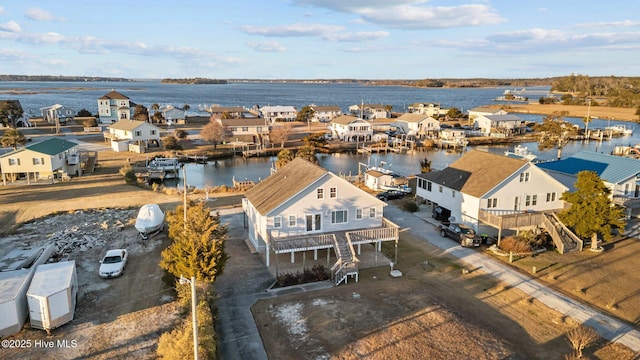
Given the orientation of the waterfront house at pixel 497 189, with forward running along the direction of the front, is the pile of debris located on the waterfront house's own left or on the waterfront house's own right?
on the waterfront house's own right

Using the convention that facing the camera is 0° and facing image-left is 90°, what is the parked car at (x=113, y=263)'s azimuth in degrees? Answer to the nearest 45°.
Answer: approximately 45°

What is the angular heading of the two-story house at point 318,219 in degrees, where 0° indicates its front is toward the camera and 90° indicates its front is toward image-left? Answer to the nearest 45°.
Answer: approximately 0°

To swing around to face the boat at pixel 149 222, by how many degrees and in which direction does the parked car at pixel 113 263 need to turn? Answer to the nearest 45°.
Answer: approximately 180°

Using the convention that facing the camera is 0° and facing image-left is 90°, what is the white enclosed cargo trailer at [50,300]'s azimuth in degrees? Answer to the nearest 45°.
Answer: approximately 45°

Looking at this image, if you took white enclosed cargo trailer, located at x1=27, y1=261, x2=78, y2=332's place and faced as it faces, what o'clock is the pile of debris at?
The pile of debris is roughly at 5 o'clock from the white enclosed cargo trailer.

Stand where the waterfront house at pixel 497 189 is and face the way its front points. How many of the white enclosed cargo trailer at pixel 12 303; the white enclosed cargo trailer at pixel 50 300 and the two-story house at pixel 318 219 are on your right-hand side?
3

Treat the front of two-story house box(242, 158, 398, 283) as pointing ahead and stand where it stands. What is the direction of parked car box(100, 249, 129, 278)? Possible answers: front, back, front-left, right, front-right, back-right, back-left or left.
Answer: right

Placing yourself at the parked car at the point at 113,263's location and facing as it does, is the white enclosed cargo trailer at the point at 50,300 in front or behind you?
in front

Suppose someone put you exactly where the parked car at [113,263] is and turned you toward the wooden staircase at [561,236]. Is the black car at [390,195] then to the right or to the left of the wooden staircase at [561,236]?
left

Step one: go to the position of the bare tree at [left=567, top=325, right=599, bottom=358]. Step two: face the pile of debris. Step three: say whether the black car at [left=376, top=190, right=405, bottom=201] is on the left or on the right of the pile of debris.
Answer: right
